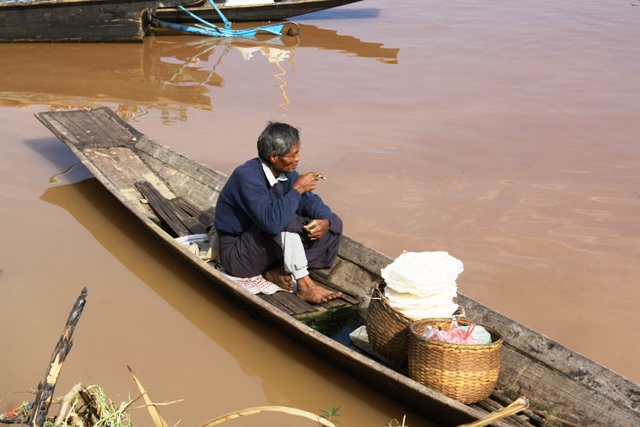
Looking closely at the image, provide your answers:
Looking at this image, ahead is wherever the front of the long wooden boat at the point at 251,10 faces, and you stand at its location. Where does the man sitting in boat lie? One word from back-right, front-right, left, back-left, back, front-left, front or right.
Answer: right

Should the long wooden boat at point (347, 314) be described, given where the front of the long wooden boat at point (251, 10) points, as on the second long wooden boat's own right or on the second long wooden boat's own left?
on the second long wooden boat's own right

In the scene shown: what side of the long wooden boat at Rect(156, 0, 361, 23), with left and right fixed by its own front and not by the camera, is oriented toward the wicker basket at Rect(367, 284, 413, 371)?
right

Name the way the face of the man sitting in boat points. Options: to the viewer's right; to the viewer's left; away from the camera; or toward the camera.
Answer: to the viewer's right

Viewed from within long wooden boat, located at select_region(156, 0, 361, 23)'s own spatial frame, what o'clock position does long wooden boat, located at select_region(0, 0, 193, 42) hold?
long wooden boat, located at select_region(0, 0, 193, 42) is roughly at 5 o'clock from long wooden boat, located at select_region(156, 0, 361, 23).

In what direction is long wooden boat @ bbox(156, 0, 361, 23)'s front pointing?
to the viewer's right

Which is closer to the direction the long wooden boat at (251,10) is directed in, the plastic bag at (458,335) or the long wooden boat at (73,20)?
the plastic bag

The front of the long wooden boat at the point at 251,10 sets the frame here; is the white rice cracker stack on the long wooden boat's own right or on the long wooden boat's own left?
on the long wooden boat's own right

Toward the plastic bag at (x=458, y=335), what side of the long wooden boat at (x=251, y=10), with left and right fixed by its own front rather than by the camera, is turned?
right

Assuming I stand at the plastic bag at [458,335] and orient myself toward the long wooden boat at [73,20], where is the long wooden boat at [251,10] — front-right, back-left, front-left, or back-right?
front-right
